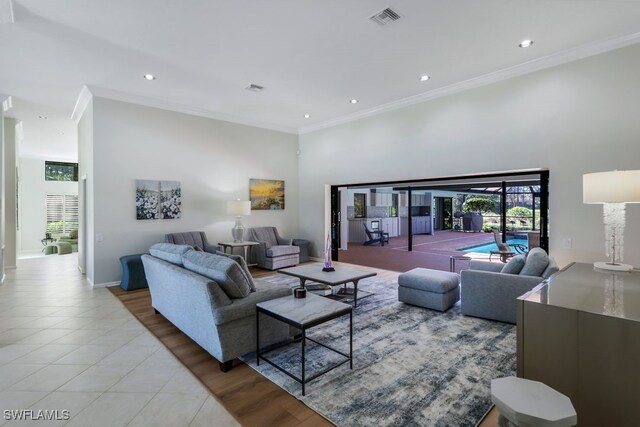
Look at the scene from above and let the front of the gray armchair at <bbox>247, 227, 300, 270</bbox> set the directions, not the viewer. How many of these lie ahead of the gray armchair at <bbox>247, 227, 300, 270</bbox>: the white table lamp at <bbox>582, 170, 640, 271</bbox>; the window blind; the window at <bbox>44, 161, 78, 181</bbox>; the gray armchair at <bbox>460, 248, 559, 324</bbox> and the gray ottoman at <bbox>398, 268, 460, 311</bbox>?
3

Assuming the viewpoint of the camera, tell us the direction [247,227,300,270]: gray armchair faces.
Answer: facing the viewer and to the right of the viewer

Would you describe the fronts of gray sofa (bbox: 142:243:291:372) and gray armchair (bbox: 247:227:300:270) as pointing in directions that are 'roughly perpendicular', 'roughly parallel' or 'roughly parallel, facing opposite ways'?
roughly perpendicular

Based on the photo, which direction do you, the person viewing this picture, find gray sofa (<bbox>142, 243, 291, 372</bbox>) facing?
facing away from the viewer and to the right of the viewer

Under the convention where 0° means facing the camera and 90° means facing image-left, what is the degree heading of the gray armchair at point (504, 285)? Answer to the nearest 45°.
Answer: approximately 90°

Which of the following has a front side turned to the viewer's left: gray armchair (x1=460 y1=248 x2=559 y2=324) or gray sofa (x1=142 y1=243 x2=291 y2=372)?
gray armchair (x1=460 y1=248 x2=559 y2=324)

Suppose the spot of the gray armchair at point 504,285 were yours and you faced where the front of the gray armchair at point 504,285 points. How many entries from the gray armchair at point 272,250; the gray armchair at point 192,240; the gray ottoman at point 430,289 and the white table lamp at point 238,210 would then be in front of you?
4

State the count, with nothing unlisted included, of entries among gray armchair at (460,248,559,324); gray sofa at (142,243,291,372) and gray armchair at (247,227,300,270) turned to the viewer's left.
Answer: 1

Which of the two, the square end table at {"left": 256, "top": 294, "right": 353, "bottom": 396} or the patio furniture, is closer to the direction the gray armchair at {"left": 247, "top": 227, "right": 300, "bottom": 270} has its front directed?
the square end table

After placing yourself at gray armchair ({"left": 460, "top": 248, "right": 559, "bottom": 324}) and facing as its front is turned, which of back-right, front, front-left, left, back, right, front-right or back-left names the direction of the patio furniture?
front-right

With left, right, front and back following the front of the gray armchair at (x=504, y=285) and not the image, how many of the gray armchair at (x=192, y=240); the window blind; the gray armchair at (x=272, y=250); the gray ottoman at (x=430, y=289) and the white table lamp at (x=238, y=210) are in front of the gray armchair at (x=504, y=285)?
5
